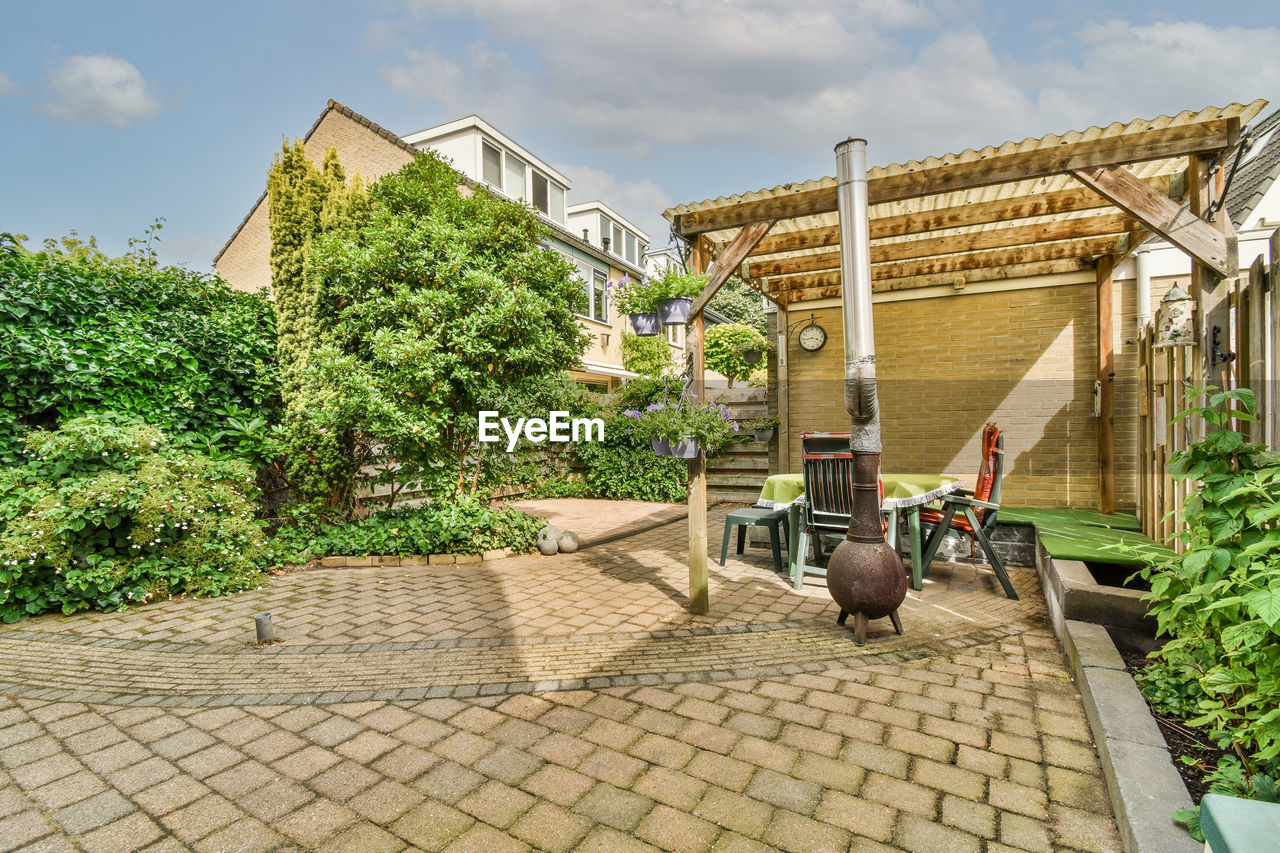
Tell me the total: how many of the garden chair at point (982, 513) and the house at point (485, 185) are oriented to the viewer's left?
1

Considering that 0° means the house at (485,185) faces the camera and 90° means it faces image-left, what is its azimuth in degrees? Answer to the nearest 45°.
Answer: approximately 315°

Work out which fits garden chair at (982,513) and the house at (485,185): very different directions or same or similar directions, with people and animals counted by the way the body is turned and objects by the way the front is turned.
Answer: very different directions

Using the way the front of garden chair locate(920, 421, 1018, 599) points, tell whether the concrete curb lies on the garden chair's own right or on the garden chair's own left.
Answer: on the garden chair's own left

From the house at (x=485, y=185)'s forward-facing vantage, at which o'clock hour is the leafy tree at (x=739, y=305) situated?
The leafy tree is roughly at 9 o'clock from the house.

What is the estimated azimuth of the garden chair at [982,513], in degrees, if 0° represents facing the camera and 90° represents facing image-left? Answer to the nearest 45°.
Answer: approximately 90°

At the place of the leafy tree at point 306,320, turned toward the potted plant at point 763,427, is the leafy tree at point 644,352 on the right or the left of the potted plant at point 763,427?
left
